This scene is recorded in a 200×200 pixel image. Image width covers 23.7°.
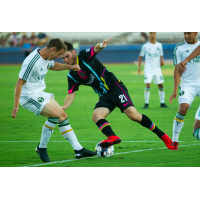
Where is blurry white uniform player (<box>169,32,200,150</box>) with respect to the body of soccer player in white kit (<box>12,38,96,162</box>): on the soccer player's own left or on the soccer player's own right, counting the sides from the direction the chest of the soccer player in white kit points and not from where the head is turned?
on the soccer player's own left

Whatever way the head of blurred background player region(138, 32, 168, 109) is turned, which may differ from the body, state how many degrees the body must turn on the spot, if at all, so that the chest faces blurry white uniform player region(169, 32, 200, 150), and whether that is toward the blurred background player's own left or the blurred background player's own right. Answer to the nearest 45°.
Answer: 0° — they already face them

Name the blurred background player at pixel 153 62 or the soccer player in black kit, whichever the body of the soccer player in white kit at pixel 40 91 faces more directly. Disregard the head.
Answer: the soccer player in black kit

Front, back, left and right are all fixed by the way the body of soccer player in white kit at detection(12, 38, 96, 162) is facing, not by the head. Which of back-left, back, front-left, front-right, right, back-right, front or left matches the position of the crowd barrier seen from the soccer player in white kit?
back-left

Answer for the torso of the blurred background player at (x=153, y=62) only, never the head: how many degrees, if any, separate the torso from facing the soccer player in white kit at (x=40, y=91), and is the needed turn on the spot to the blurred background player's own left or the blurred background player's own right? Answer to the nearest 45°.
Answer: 0° — they already face them

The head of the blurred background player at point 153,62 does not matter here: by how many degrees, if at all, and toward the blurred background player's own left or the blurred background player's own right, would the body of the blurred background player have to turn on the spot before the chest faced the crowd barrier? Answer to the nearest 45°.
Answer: approximately 180°

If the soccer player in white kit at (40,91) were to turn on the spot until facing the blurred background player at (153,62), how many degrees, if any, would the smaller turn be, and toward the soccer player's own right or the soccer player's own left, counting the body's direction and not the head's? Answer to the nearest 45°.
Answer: approximately 90° to the soccer player's own left

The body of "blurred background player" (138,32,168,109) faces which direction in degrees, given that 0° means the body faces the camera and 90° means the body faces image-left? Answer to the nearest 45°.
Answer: approximately 0°

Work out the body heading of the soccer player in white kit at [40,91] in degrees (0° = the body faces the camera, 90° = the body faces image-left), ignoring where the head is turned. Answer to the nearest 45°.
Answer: approximately 315°
